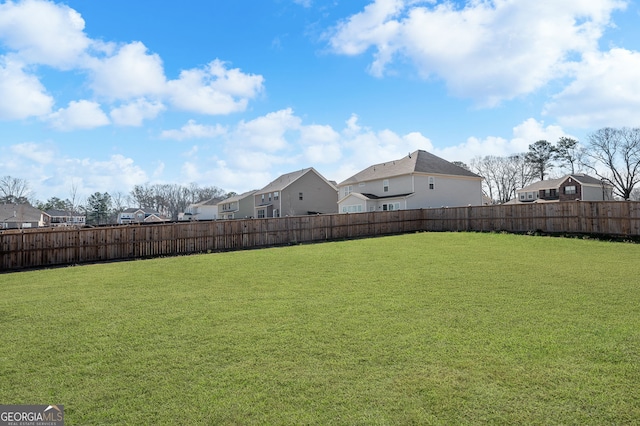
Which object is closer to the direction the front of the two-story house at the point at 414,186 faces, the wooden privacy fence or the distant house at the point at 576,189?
the distant house

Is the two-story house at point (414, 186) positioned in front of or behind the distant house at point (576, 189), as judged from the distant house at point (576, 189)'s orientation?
in front

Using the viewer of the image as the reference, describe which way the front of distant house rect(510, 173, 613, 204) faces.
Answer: facing the viewer and to the left of the viewer

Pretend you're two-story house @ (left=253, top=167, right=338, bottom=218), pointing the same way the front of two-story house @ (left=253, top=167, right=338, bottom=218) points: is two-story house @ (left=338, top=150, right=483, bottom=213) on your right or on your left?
on your right

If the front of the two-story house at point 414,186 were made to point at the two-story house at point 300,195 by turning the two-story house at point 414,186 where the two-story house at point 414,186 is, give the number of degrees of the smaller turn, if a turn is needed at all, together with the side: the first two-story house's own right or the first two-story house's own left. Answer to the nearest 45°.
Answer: approximately 90° to the first two-story house's own left

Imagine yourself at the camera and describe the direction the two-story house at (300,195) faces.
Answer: facing away from the viewer and to the right of the viewer

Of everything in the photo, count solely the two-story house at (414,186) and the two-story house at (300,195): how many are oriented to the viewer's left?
0

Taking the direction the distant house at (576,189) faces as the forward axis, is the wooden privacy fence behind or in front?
in front
